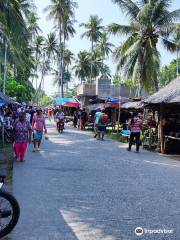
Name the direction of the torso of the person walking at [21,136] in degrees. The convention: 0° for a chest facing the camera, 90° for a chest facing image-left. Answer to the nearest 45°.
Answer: approximately 0°

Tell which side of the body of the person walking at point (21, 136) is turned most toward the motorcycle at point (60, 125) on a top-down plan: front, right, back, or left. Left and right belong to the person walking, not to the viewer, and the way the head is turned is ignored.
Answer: back

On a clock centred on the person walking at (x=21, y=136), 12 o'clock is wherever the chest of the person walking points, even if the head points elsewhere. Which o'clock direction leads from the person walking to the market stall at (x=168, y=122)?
The market stall is roughly at 8 o'clock from the person walking.

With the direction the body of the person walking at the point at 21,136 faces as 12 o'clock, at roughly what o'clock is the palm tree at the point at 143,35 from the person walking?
The palm tree is roughly at 7 o'clock from the person walking.

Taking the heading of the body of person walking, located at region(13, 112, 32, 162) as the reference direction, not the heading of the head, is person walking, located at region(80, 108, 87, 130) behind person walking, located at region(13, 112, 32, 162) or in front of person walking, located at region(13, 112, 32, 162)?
behind

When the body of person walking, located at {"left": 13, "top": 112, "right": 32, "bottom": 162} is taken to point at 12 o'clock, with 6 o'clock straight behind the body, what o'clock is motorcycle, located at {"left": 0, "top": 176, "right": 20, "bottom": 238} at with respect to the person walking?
The motorcycle is roughly at 12 o'clock from the person walking.
